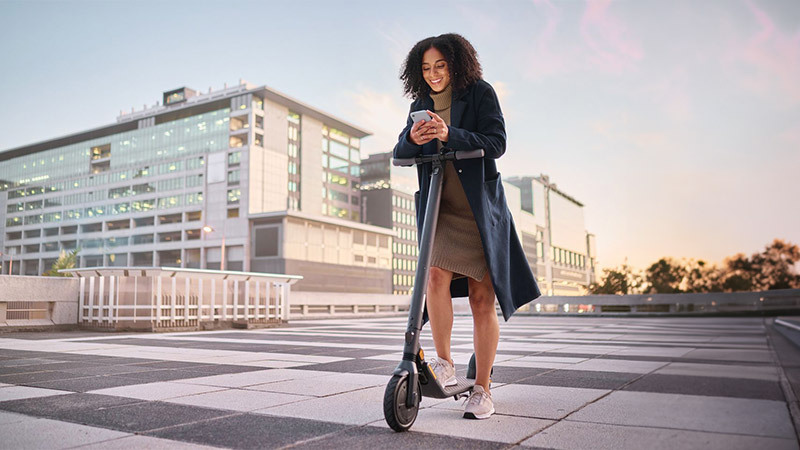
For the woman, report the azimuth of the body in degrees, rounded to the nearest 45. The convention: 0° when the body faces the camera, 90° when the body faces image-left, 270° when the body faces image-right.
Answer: approximately 45°

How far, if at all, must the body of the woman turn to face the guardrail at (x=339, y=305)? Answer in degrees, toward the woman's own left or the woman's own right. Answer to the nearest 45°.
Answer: approximately 135° to the woman's own right

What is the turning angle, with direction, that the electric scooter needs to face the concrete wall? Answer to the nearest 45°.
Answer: approximately 90° to its right

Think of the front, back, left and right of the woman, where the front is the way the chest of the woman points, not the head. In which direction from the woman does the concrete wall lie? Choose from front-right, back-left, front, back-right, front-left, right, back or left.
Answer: right

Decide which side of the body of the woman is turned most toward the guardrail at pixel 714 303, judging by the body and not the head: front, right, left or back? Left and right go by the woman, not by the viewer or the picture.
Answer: back
